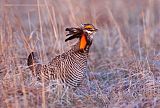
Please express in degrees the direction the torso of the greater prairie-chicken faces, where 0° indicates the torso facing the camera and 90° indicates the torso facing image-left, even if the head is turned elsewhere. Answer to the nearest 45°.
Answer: approximately 270°
